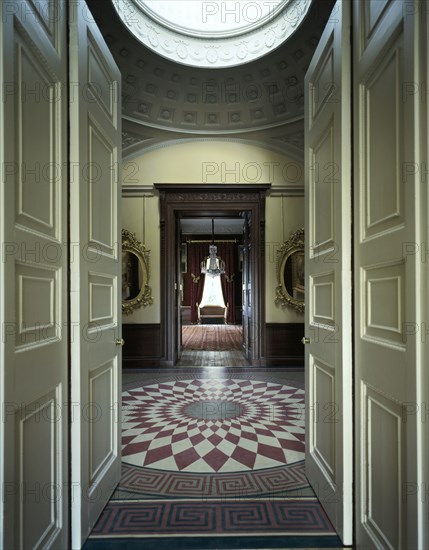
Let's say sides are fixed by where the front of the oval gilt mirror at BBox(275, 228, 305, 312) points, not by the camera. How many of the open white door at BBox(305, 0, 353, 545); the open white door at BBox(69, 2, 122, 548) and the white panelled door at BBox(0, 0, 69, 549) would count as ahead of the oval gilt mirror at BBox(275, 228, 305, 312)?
3

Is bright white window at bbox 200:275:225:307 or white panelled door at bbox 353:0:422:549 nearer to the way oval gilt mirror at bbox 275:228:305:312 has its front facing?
the white panelled door

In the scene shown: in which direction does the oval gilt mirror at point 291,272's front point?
toward the camera

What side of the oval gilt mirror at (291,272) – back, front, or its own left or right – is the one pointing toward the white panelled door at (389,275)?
front

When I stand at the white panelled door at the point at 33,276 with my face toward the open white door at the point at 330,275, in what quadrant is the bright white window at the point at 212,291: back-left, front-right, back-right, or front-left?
front-left

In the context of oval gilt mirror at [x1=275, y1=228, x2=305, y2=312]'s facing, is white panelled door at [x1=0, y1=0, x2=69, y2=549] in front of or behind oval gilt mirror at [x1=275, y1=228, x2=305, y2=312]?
in front

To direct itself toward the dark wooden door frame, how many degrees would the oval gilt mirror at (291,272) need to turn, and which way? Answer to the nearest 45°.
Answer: approximately 90° to its right

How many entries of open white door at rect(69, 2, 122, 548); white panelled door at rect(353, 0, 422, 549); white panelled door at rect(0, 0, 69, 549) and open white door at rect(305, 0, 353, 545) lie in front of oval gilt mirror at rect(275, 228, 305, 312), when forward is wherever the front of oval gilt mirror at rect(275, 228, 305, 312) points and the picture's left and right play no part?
4
